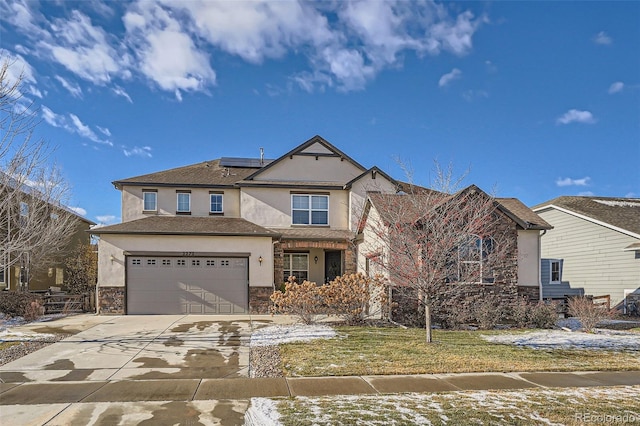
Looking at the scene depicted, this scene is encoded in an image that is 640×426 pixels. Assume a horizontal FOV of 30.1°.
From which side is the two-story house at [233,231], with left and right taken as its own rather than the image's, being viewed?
front

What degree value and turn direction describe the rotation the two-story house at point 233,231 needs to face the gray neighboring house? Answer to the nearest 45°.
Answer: approximately 90° to its left

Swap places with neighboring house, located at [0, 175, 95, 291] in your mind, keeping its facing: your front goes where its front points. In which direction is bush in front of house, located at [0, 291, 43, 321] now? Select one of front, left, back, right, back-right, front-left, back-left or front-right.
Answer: front

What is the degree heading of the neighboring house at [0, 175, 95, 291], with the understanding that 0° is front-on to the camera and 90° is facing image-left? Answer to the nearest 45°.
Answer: approximately 0°

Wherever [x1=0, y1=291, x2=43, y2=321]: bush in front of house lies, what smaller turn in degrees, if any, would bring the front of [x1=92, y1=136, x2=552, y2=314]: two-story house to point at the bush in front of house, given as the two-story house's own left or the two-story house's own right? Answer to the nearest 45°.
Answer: approximately 45° to the two-story house's own right

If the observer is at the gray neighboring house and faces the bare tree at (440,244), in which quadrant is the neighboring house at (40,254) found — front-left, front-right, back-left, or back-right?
front-right

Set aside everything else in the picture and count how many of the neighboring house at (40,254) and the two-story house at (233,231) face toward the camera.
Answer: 2

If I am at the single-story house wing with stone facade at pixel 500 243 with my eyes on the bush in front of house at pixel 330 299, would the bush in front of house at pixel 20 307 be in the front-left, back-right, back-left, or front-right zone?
front-right

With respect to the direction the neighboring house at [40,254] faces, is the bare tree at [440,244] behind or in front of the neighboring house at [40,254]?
in front
